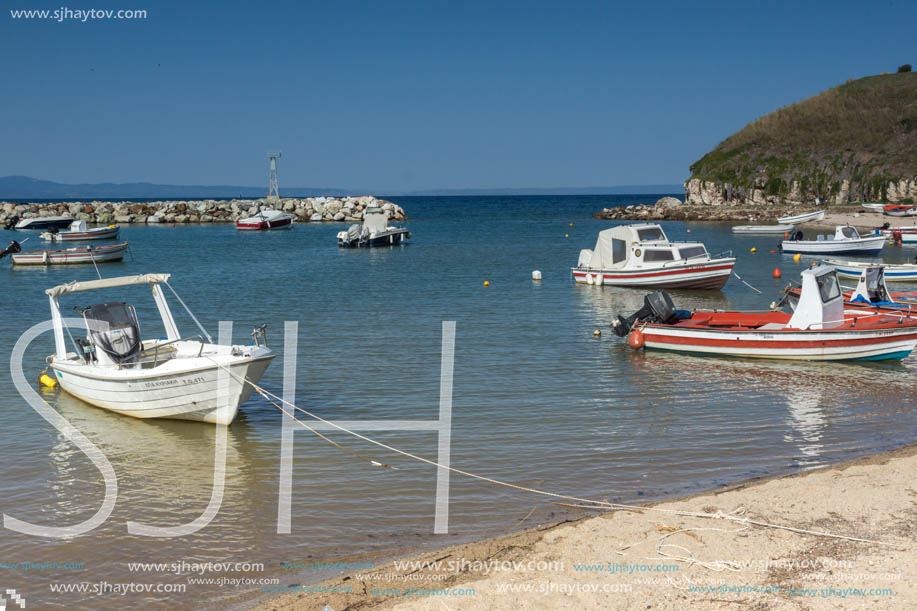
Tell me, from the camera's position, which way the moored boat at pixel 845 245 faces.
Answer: facing to the right of the viewer

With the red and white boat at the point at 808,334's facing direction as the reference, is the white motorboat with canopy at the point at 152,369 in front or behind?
behind

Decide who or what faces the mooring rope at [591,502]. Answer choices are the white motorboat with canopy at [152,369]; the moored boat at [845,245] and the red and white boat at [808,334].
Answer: the white motorboat with canopy

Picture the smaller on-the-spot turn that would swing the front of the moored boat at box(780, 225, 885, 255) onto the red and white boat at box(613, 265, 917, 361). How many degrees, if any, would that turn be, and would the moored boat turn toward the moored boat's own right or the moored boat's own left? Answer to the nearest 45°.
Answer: approximately 90° to the moored boat's own right

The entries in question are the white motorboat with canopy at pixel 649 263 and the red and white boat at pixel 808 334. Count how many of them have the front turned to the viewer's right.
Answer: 2

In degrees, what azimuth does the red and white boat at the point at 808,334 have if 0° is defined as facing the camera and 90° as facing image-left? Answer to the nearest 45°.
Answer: approximately 270°

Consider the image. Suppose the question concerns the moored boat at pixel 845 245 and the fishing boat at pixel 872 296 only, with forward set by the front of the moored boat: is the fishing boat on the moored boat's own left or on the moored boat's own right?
on the moored boat's own right

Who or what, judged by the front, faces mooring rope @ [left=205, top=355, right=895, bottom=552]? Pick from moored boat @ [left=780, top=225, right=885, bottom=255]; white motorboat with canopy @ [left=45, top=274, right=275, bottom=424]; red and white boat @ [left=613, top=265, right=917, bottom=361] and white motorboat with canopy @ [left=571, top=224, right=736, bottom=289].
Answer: white motorboat with canopy @ [left=45, top=274, right=275, bottom=424]

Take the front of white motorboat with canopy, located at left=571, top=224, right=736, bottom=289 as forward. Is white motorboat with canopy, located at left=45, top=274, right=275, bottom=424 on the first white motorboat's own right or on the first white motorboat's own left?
on the first white motorboat's own right
